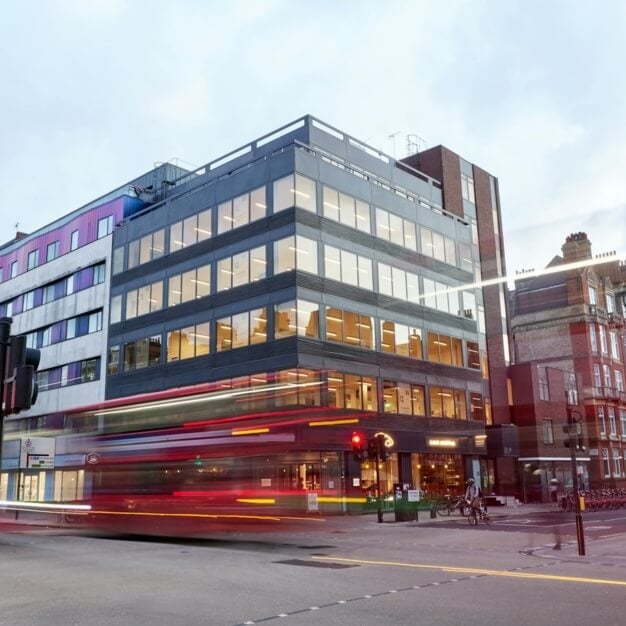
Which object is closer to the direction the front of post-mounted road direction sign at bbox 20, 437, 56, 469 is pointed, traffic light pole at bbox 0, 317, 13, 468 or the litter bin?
the traffic light pole

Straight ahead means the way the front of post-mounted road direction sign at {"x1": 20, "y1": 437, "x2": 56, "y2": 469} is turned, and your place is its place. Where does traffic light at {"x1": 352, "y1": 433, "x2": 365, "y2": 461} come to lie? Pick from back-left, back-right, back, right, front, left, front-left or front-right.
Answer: front-left

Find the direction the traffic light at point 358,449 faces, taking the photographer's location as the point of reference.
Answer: facing the viewer

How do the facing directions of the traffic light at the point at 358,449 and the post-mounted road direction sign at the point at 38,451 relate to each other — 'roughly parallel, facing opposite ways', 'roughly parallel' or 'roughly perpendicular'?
roughly parallel

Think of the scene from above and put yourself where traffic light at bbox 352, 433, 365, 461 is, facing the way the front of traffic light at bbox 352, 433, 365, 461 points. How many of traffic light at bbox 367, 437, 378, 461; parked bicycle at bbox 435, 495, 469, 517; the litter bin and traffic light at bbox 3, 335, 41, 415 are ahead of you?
1

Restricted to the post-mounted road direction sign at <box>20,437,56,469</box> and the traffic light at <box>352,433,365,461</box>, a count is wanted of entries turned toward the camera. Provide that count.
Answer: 2

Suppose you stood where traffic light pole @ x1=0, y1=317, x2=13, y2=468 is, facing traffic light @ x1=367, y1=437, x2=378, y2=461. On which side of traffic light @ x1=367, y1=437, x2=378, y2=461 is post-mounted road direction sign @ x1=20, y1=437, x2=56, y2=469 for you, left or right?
left
